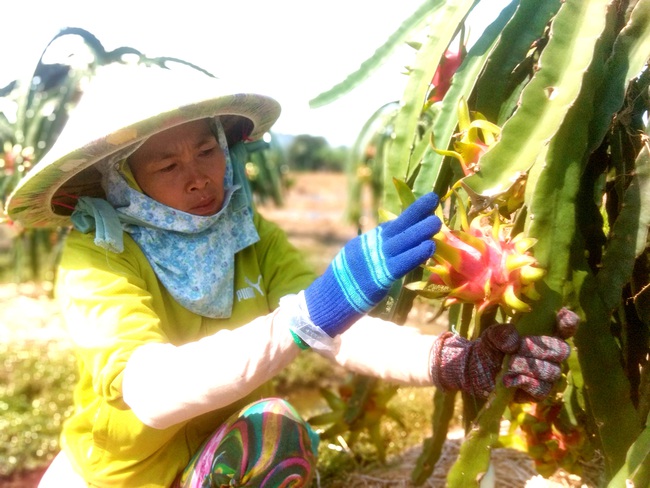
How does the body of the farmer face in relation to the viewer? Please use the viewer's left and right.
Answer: facing the viewer and to the right of the viewer

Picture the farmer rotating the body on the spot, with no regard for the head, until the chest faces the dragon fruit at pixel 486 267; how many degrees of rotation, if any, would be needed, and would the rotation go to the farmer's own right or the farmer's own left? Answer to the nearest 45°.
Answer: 0° — they already face it

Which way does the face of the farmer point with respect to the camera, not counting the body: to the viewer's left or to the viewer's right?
to the viewer's right
